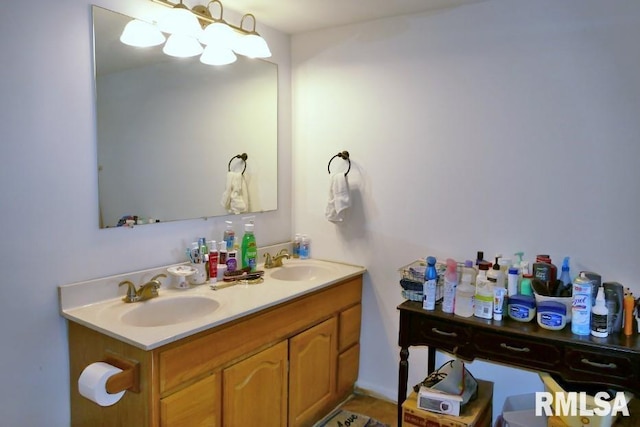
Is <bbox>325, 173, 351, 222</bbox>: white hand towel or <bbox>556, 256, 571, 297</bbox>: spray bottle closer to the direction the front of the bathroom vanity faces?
the spray bottle

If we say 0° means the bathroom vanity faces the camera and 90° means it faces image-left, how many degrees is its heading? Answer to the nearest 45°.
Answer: approximately 315°

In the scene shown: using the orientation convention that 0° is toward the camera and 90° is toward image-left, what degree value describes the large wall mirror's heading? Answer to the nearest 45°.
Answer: approximately 315°

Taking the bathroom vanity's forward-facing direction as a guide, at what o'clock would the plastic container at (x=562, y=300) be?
The plastic container is roughly at 11 o'clock from the bathroom vanity.

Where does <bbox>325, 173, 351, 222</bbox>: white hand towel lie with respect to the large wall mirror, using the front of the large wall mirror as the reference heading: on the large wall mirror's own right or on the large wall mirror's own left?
on the large wall mirror's own left
